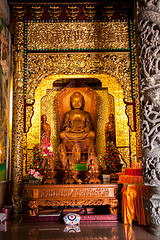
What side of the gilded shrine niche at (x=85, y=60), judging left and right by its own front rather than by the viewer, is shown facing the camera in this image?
front

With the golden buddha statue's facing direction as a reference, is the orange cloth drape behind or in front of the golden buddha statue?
in front

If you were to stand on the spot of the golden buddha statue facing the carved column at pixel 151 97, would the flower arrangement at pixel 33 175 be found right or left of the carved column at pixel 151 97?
right

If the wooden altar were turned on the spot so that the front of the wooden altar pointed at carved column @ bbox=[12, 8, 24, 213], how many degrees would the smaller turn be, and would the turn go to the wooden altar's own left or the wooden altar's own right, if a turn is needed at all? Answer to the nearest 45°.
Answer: approximately 135° to the wooden altar's own right

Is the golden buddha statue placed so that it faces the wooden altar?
yes

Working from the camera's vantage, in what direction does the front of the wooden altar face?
facing the viewer

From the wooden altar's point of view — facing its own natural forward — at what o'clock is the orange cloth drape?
The orange cloth drape is roughly at 10 o'clock from the wooden altar.

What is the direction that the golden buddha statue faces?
toward the camera

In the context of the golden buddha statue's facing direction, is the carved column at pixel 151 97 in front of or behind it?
in front

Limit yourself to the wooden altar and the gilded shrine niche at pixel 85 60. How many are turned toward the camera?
2

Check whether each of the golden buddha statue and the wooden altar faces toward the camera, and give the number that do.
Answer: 2
